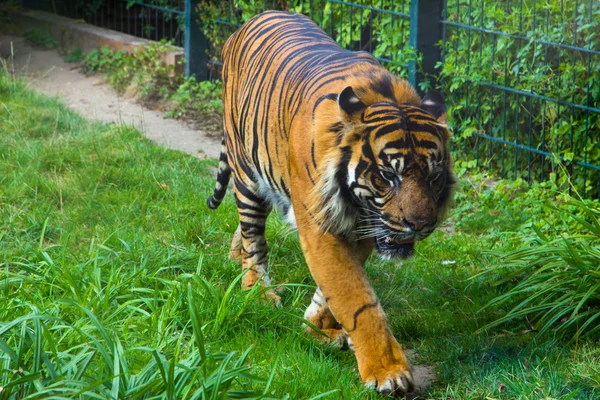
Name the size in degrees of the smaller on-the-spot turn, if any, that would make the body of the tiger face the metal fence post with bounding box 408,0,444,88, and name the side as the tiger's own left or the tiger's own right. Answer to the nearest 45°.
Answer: approximately 135° to the tiger's own left

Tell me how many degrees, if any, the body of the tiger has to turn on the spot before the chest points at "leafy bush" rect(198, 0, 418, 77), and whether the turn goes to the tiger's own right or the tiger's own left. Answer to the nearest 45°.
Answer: approximately 135° to the tiger's own left

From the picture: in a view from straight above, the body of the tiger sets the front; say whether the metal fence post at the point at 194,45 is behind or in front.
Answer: behind

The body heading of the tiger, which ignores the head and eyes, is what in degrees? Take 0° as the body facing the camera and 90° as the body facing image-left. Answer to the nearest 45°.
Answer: approximately 315°

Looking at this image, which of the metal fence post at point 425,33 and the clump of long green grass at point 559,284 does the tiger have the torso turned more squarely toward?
the clump of long green grass

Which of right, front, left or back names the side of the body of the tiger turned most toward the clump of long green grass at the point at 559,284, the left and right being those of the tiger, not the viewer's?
left

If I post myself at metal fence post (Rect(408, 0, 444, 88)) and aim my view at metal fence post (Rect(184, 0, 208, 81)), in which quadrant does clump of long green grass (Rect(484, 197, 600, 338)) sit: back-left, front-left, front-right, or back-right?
back-left

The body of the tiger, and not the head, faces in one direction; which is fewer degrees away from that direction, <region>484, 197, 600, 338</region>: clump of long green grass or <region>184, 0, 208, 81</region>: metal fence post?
the clump of long green grass
